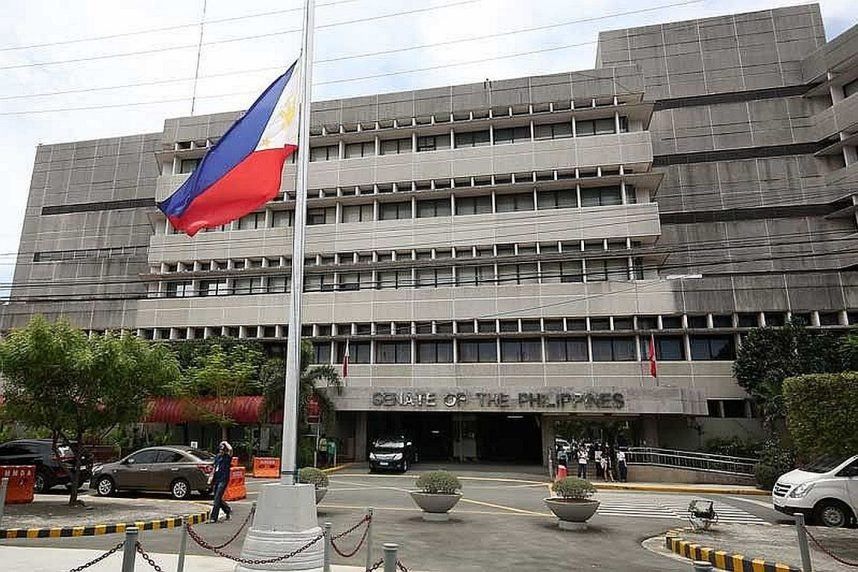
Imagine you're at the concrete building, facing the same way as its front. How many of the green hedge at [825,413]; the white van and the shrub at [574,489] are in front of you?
3

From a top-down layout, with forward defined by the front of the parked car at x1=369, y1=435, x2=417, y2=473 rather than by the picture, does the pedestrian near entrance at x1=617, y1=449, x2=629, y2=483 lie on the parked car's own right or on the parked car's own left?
on the parked car's own left

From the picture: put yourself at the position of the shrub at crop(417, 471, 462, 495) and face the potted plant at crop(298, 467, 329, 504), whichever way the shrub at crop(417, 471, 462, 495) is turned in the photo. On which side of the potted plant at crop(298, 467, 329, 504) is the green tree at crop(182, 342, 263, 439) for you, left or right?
right

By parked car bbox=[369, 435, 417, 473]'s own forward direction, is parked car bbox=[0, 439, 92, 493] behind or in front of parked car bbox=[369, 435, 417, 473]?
in front

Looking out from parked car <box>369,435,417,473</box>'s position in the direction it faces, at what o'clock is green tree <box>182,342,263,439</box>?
The green tree is roughly at 2 o'clock from the parked car.

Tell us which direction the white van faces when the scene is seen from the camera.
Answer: facing the viewer and to the left of the viewer

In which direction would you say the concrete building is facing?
toward the camera

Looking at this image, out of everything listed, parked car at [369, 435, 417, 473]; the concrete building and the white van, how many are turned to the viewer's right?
0

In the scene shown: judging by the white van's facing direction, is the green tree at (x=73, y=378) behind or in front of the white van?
in front

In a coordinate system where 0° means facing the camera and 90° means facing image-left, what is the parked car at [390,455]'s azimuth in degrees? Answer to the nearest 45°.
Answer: approximately 45°

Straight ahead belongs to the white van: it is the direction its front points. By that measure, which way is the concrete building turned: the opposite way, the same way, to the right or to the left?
to the left

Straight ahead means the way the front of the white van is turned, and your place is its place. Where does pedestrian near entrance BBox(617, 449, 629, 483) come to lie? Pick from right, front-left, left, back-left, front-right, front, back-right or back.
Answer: right

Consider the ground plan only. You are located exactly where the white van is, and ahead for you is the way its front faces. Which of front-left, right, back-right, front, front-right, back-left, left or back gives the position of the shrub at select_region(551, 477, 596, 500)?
front
